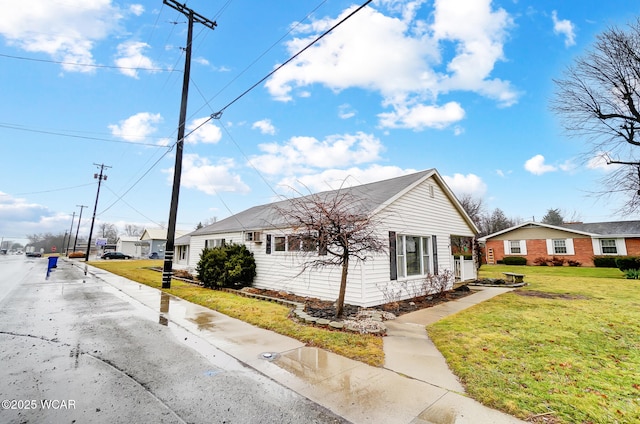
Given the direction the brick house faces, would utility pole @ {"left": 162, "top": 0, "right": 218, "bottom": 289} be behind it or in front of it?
in front

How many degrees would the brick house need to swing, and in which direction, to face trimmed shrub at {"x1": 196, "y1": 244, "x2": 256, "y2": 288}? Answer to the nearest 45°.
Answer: approximately 45° to its right

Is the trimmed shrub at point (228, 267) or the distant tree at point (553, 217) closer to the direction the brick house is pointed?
the trimmed shrub

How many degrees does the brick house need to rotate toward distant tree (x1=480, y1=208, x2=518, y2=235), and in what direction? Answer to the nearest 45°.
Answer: approximately 135° to its right

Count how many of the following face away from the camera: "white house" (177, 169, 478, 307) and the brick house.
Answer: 0

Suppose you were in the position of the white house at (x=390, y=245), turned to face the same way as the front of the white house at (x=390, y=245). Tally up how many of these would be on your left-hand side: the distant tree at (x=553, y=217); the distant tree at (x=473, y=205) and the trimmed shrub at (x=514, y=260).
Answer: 3

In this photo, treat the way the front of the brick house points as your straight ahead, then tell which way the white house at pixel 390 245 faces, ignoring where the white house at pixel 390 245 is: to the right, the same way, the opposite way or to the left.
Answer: to the left

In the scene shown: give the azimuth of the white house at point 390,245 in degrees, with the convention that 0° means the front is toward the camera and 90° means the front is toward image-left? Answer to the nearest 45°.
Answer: approximately 315°

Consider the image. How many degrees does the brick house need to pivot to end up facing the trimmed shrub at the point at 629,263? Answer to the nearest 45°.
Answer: approximately 45° to its left

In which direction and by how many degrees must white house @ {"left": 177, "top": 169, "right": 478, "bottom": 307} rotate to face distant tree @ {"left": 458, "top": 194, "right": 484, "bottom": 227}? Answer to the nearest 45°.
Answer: approximately 90° to its left

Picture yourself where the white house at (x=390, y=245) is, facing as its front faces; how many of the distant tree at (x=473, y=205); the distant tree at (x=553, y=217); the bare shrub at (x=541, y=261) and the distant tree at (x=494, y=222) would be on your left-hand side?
4

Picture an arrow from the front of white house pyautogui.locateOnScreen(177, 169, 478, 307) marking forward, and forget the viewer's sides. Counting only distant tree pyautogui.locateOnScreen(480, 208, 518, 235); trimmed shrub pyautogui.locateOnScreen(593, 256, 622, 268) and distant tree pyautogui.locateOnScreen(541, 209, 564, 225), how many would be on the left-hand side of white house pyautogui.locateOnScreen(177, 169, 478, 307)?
3

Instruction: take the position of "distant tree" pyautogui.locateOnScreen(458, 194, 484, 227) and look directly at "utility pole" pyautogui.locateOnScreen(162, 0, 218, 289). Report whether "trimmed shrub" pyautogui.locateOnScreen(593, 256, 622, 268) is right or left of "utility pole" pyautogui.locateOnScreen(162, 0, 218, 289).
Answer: left

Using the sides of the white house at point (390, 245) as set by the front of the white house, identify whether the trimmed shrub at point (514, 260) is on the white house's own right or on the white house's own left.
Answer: on the white house's own left

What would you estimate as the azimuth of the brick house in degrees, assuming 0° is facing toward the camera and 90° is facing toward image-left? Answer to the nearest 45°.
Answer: approximately 0°
